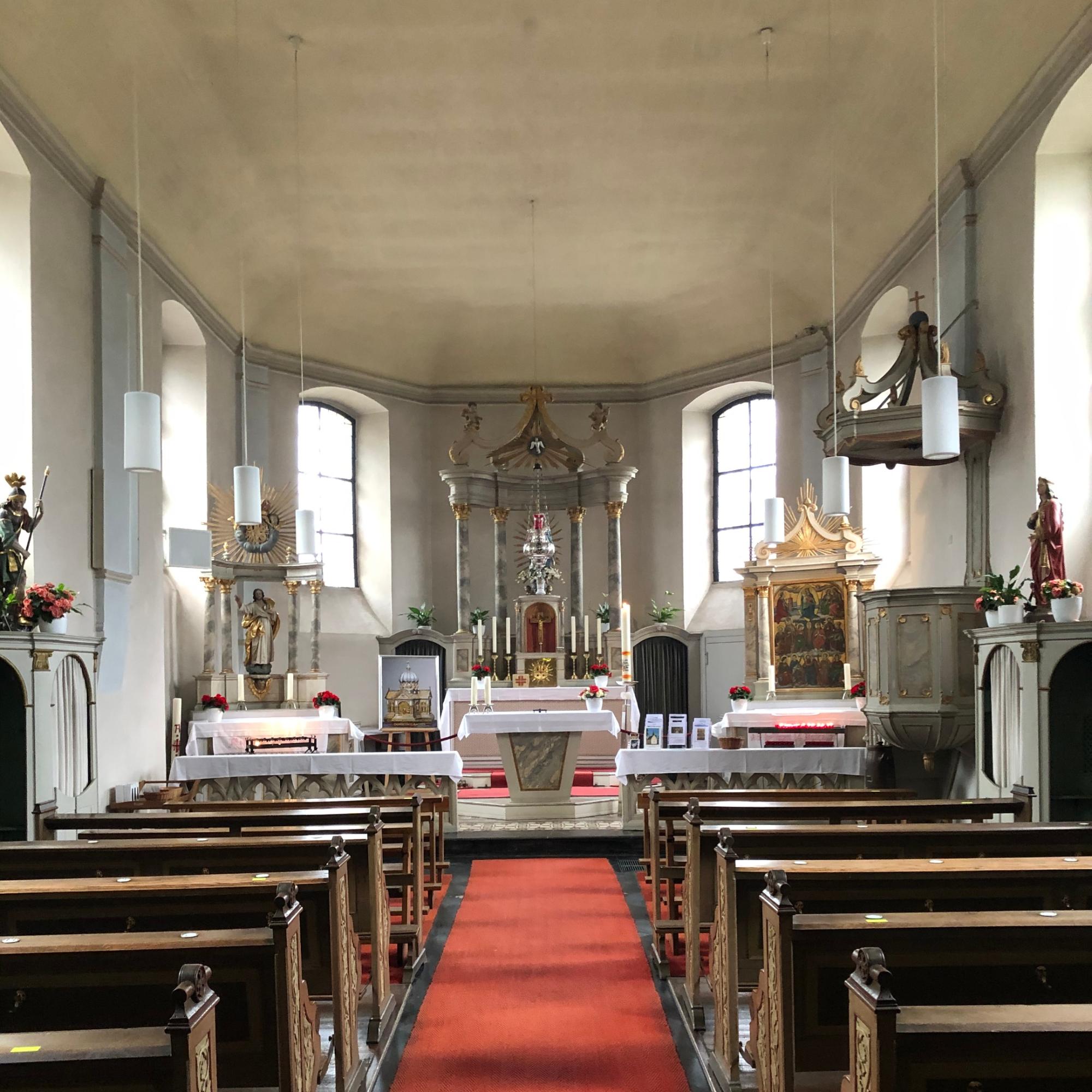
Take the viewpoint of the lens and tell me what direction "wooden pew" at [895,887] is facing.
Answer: facing away from the viewer

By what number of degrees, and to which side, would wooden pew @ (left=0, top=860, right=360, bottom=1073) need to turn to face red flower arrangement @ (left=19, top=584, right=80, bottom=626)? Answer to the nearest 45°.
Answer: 0° — it already faces it

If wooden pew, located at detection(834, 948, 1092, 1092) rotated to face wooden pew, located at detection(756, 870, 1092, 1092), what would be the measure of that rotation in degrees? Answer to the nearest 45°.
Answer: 0° — it already faces it

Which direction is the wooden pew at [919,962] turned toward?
away from the camera

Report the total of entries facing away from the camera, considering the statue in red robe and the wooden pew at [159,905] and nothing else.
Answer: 1

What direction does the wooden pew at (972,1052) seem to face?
away from the camera

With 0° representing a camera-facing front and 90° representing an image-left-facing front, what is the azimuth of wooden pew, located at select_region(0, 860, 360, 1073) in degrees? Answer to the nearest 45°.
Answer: approximately 180°

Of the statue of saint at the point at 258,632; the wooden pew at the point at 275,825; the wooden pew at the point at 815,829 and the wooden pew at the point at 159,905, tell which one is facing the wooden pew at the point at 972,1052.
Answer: the statue of saint

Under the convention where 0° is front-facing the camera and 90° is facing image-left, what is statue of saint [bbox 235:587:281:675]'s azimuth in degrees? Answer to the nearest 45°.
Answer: approximately 0°

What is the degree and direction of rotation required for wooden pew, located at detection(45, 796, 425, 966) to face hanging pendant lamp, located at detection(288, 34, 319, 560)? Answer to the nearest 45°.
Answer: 0° — it already faces it

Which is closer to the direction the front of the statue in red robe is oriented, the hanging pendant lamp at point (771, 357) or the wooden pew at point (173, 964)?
the wooden pew
